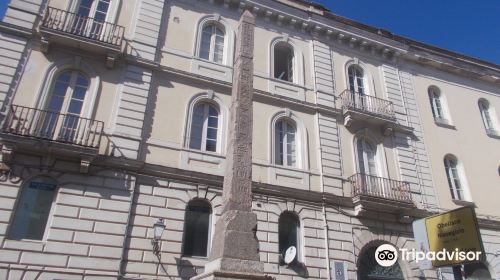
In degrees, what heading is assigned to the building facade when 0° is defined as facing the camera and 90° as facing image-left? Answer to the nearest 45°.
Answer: approximately 315°

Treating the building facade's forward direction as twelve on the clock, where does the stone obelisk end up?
The stone obelisk is roughly at 1 o'clock from the building facade.

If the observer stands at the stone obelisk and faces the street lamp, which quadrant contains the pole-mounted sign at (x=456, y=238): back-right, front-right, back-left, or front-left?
back-right

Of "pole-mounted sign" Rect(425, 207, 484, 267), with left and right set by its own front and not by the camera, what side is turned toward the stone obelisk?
right

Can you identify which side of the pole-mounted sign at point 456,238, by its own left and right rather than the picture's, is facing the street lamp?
right
